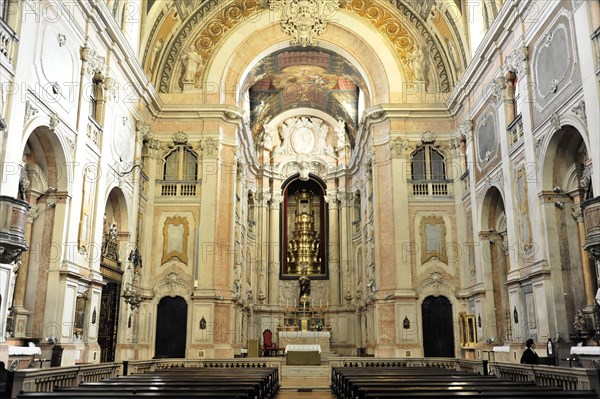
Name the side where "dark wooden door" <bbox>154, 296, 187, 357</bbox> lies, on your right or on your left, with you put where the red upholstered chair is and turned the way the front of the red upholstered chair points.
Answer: on your right

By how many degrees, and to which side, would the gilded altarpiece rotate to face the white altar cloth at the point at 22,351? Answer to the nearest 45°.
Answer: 0° — it already faces it

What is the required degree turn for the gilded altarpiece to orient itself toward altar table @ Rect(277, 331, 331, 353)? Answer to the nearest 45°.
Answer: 0° — it already faces it

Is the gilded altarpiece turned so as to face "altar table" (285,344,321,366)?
yes

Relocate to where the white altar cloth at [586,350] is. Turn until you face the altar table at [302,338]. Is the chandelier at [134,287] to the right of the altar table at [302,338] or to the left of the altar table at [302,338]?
left
